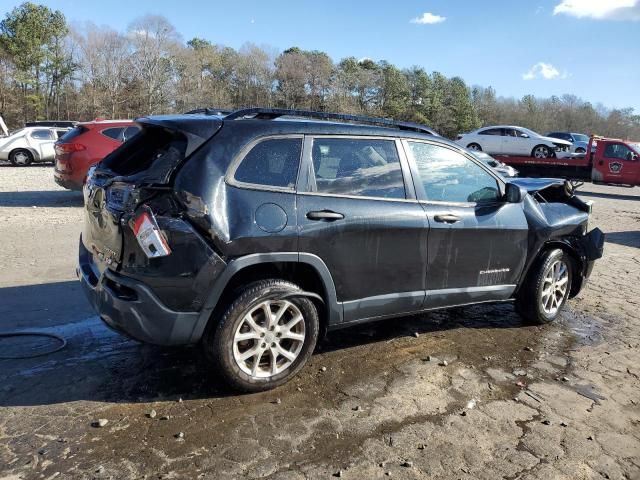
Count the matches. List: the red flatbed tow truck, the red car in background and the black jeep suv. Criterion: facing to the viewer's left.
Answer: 0

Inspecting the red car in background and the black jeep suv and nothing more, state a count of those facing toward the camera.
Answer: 0

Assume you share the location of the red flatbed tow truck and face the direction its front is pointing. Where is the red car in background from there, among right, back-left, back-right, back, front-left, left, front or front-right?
back-right

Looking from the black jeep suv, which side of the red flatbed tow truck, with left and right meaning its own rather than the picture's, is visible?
right

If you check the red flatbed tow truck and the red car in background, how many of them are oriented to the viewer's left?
0

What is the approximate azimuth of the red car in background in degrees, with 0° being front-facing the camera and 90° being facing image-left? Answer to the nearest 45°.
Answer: approximately 225°

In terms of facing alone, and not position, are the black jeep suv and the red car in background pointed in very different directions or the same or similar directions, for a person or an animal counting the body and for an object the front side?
same or similar directions

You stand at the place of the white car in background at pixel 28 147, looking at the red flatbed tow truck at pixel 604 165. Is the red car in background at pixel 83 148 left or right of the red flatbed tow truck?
right

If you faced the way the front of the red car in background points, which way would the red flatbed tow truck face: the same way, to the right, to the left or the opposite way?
to the right

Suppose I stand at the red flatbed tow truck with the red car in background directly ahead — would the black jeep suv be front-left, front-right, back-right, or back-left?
front-left

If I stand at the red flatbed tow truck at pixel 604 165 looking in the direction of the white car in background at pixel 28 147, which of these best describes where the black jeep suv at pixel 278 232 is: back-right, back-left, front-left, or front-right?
front-left

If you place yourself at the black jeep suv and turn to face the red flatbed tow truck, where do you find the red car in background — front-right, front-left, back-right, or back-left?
front-left

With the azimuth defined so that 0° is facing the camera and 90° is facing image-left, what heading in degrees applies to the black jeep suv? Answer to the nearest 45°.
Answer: approximately 225°

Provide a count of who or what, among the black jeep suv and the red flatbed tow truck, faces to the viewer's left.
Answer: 0

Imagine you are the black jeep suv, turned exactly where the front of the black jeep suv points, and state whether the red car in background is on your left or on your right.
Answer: on your left

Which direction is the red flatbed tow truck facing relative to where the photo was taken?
to the viewer's right
